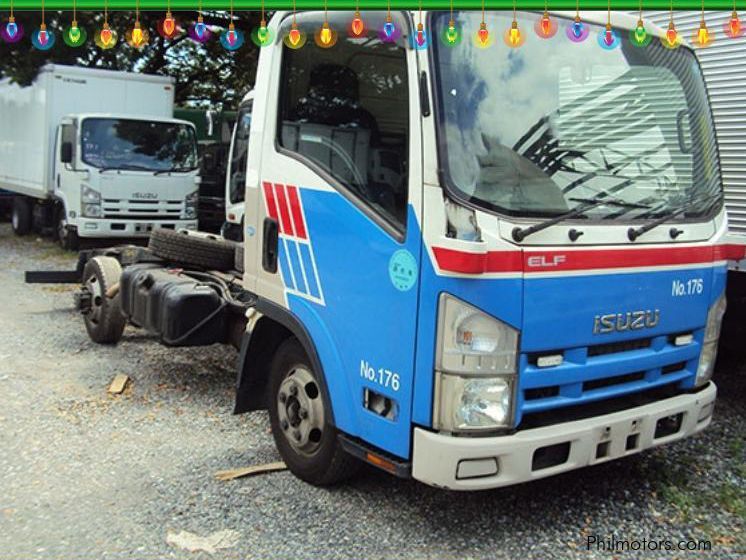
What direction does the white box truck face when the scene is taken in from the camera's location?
facing the viewer and to the right of the viewer

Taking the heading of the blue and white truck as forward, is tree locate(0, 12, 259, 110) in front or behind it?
behind

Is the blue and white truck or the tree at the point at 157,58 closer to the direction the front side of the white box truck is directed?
the blue and white truck

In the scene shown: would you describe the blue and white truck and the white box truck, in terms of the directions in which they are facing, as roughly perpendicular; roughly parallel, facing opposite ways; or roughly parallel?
roughly parallel

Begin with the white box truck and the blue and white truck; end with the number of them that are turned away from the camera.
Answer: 0

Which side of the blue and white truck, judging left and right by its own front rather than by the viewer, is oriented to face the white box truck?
back
